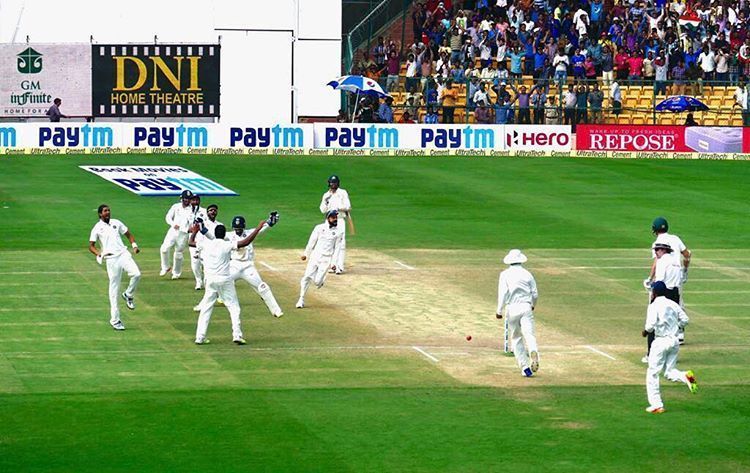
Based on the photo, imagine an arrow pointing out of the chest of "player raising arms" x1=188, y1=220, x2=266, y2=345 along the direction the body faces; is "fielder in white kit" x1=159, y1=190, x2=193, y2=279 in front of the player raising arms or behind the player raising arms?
in front

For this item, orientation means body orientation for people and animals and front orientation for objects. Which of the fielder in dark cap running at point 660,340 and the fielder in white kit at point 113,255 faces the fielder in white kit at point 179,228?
the fielder in dark cap running

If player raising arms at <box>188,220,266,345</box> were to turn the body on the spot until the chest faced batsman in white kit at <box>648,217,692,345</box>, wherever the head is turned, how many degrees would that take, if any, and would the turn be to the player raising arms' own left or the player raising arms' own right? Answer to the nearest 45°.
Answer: approximately 90° to the player raising arms' own right

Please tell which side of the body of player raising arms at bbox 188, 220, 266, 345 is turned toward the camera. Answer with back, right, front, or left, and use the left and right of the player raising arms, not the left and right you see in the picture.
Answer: back

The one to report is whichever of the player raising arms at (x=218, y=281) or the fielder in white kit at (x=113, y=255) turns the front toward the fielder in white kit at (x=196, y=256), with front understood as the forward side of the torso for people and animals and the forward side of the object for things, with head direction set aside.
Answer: the player raising arms

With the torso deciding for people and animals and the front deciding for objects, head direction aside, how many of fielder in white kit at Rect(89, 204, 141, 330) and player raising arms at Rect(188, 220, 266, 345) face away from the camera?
1

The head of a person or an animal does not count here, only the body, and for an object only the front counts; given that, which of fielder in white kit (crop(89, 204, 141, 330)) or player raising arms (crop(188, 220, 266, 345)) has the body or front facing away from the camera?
the player raising arms

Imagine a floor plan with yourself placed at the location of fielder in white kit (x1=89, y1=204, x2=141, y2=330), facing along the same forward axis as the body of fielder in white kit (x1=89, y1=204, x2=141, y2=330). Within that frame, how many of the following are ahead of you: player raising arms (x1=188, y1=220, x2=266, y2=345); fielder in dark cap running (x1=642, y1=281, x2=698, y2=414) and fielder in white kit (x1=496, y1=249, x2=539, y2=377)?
3

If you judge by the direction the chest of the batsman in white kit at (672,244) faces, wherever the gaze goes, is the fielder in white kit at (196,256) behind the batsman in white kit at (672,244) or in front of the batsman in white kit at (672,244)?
in front
